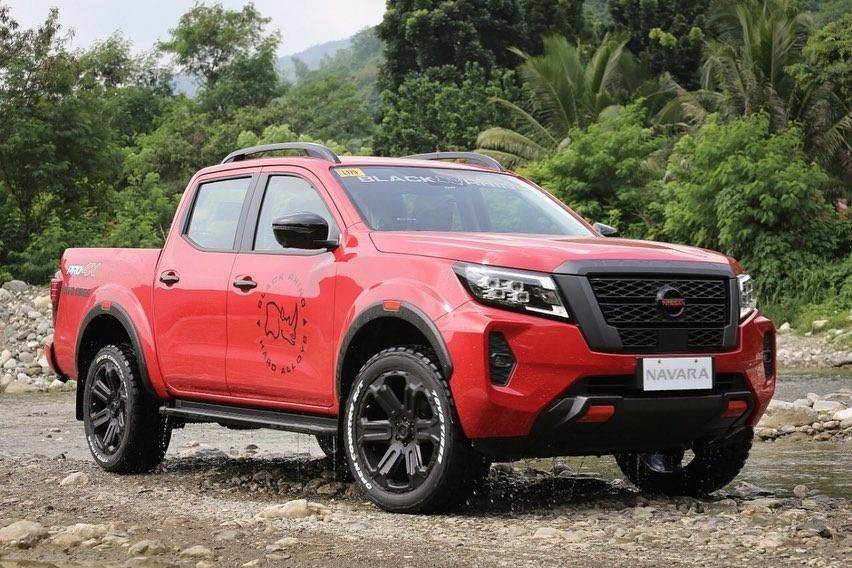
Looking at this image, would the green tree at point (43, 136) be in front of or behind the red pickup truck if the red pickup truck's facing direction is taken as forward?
behind

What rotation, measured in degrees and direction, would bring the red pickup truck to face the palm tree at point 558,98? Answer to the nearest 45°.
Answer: approximately 135° to its left

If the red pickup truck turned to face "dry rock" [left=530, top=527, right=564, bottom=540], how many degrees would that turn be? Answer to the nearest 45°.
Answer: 0° — it already faces it

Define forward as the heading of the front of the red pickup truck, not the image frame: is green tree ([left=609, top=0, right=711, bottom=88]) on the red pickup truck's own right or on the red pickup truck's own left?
on the red pickup truck's own left

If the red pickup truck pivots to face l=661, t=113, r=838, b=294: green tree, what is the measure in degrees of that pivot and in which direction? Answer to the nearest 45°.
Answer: approximately 135° to its left

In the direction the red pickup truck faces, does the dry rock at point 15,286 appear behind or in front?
behind

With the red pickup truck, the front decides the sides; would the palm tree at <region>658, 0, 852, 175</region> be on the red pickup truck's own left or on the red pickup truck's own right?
on the red pickup truck's own left

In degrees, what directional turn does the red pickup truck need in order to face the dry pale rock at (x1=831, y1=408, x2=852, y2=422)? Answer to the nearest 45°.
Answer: approximately 90° to its left

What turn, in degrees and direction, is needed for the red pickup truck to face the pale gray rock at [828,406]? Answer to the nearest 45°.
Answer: approximately 90° to its left

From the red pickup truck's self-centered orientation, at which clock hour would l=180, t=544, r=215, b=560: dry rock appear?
The dry rock is roughly at 3 o'clock from the red pickup truck.
